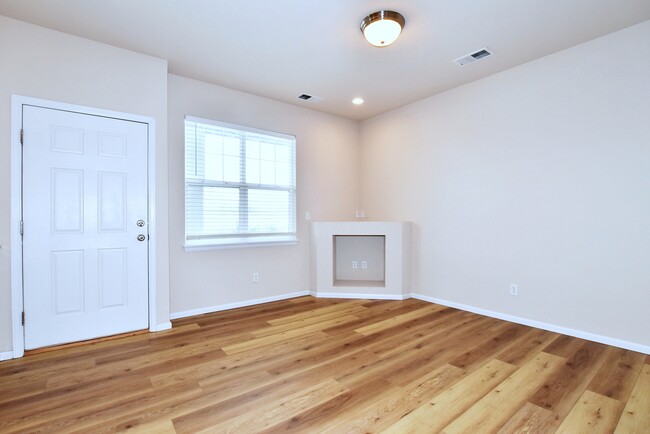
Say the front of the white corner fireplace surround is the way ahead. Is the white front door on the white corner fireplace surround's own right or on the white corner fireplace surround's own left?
on the white corner fireplace surround's own right

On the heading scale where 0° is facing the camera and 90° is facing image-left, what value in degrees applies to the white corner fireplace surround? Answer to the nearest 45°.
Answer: approximately 0°

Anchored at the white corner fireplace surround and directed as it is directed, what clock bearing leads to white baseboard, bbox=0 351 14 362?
The white baseboard is roughly at 2 o'clock from the white corner fireplace surround.

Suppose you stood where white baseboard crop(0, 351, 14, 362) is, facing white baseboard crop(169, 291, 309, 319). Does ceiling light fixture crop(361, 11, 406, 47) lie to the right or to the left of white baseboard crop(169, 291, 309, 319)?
right

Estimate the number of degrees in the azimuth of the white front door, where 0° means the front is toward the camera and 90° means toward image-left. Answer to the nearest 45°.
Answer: approximately 315°

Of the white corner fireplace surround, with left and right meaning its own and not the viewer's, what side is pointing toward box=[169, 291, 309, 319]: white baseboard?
right

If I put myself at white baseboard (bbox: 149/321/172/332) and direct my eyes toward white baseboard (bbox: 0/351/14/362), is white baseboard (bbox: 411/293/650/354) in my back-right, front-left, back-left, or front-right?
back-left

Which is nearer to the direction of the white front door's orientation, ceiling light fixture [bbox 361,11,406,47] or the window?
the ceiling light fixture
